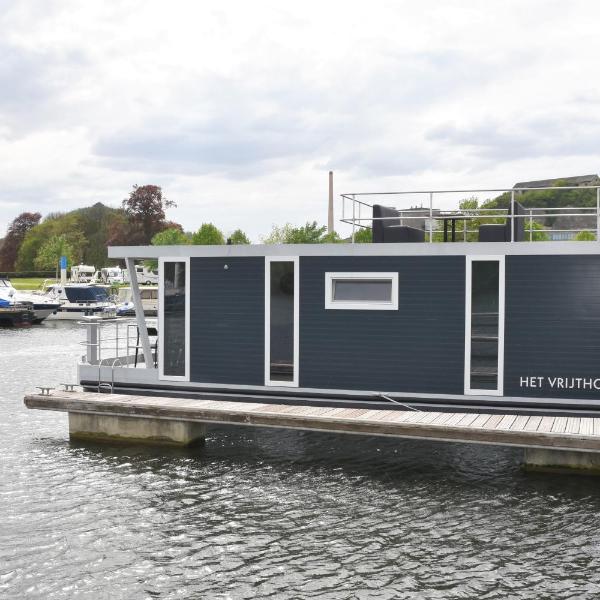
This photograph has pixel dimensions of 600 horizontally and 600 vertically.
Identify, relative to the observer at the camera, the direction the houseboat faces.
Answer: facing to the left of the viewer

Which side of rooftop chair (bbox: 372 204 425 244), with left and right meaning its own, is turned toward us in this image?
right

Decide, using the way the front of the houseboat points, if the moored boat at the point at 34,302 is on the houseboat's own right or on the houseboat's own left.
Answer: on the houseboat's own right

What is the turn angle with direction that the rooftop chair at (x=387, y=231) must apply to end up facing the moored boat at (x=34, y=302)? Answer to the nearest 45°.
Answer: approximately 135° to its left
